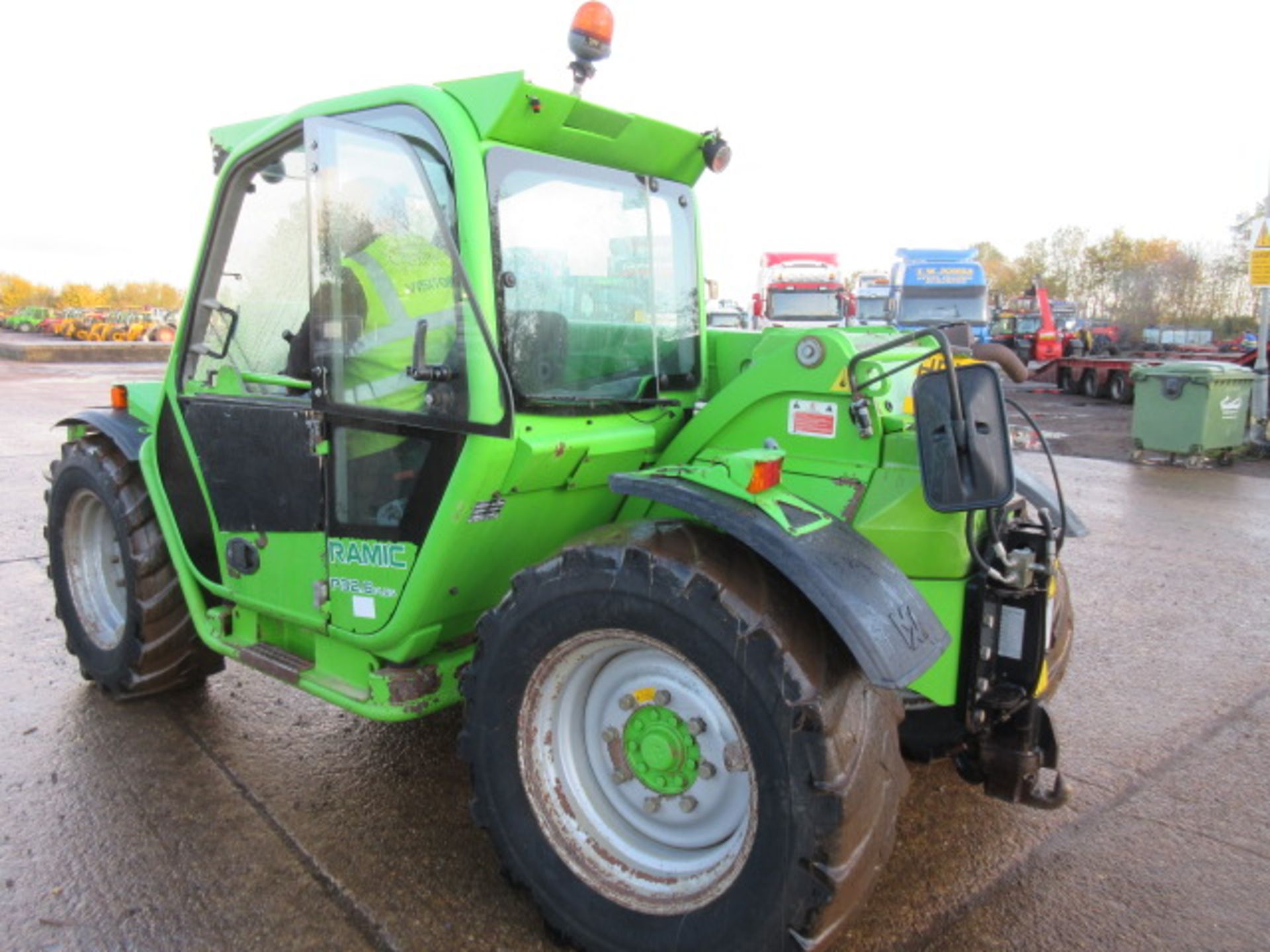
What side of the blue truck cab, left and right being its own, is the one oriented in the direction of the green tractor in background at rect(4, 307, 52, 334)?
right

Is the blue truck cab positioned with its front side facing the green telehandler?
yes

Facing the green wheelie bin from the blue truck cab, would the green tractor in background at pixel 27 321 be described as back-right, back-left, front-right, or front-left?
back-right

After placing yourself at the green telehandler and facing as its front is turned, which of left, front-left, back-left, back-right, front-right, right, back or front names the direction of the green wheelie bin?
right

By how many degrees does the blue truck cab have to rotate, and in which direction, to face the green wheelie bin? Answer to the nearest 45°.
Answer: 0° — it already faces it

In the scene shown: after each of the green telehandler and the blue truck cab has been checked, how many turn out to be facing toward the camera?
1

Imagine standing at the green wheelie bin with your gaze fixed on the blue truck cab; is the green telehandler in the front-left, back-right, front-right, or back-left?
back-left

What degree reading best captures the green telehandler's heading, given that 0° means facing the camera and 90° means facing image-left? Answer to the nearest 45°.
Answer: approximately 135°

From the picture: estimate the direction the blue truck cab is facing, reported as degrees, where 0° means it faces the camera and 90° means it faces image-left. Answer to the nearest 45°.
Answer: approximately 0°

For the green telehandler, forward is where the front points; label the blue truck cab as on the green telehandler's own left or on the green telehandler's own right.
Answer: on the green telehandler's own right
